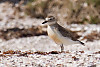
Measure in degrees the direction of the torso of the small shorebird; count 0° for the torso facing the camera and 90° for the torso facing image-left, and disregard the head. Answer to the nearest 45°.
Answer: approximately 90°
